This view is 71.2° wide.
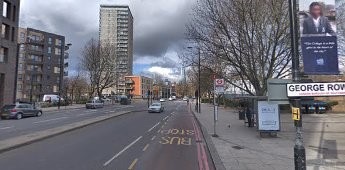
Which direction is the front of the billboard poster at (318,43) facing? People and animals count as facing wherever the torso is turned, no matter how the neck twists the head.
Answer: toward the camera

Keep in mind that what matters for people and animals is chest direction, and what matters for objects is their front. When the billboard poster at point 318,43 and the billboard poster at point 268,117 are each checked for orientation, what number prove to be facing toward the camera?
2

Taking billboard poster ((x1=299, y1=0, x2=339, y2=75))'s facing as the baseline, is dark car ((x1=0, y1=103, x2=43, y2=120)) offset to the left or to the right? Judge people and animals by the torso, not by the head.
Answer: on its right

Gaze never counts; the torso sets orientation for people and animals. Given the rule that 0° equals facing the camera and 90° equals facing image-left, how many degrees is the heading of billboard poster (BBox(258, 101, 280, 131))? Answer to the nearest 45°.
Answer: approximately 0°

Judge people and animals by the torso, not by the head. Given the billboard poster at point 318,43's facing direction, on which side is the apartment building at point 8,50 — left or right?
on its right

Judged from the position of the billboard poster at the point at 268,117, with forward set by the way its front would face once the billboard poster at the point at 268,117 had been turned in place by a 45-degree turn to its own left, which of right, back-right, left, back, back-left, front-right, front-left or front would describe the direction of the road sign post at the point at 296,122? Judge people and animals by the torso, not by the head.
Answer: front-right
